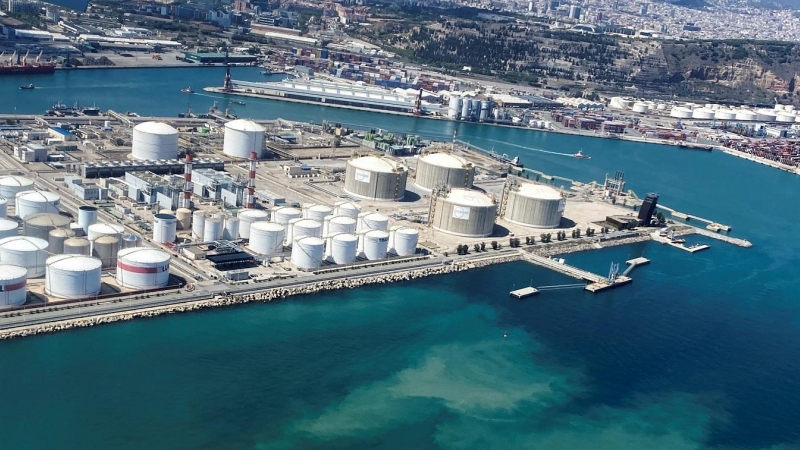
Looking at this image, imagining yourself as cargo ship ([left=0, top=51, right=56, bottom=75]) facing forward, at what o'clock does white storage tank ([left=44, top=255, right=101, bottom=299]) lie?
The white storage tank is roughly at 3 o'clock from the cargo ship.

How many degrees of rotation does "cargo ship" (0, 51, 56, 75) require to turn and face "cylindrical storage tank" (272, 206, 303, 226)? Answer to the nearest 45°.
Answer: approximately 90° to its right

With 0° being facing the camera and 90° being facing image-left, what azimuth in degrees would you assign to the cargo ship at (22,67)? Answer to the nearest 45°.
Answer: approximately 270°

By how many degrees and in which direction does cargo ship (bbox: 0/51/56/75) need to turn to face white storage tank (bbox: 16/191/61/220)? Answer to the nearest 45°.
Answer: approximately 90° to its right

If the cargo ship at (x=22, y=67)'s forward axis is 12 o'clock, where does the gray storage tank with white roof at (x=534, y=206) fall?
The gray storage tank with white roof is roughly at 2 o'clock from the cargo ship.

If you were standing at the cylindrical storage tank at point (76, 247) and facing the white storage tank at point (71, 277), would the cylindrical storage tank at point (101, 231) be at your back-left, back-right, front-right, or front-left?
back-left

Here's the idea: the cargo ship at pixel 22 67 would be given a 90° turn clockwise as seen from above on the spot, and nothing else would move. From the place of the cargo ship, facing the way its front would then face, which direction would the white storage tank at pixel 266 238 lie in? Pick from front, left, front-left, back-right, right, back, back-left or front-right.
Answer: front

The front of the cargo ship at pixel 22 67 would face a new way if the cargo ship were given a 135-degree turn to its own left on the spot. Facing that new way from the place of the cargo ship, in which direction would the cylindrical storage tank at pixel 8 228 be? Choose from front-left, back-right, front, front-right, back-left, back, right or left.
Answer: back-left

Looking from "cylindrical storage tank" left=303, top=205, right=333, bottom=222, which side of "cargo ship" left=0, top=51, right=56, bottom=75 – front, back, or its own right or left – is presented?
right

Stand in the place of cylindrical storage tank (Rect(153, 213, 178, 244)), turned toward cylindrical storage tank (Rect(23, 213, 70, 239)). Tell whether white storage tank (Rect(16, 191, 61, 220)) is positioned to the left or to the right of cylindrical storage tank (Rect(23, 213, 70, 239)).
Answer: right

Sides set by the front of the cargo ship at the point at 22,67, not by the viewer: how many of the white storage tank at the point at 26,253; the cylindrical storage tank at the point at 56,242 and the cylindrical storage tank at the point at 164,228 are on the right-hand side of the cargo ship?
3

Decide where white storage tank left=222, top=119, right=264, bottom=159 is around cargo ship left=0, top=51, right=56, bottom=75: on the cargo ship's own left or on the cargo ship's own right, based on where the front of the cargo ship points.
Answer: on the cargo ship's own right

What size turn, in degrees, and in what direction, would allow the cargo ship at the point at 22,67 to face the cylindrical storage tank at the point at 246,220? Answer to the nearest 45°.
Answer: approximately 90° to its right

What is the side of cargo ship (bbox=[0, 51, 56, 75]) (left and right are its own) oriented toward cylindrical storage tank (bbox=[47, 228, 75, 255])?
right

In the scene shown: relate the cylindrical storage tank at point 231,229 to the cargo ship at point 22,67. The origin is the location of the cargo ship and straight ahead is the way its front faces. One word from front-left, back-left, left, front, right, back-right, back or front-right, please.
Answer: right

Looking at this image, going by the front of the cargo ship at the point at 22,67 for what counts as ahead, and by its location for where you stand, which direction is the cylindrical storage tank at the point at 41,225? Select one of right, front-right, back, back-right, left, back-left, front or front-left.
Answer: right

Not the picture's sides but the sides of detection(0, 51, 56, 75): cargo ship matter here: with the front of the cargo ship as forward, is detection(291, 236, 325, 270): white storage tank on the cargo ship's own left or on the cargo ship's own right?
on the cargo ship's own right
